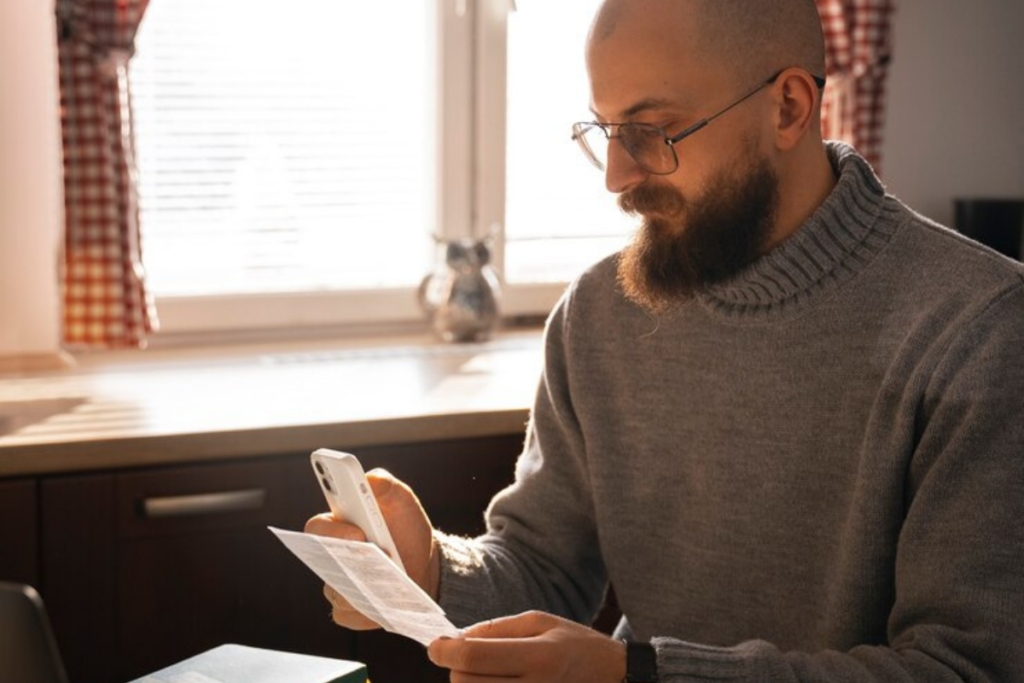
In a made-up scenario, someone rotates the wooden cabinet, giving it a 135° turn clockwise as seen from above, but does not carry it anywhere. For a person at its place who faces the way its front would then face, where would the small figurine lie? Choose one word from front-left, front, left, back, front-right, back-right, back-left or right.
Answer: right

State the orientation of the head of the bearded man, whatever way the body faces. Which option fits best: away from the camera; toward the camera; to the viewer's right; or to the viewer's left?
to the viewer's left

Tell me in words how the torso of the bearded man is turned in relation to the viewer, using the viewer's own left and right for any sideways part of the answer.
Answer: facing the viewer and to the left of the viewer

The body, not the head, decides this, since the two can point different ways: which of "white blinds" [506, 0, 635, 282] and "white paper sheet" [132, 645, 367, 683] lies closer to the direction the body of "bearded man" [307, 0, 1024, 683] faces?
the white paper sheet

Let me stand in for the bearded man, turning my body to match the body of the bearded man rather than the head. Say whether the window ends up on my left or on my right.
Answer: on my right

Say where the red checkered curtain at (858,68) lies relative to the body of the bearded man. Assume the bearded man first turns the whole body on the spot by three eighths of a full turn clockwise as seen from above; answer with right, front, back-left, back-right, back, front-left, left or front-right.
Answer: front

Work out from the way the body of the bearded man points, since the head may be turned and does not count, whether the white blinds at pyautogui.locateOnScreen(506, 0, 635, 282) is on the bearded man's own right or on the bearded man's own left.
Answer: on the bearded man's own right

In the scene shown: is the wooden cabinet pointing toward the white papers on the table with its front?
yes

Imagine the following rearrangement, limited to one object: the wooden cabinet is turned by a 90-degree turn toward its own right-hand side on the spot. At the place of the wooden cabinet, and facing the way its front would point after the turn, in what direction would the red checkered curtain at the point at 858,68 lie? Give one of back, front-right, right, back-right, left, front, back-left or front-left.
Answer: back-right

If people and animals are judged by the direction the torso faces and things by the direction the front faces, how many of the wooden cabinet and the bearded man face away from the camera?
0

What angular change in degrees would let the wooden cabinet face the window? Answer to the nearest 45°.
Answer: approximately 180°

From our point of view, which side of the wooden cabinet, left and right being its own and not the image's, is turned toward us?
front
